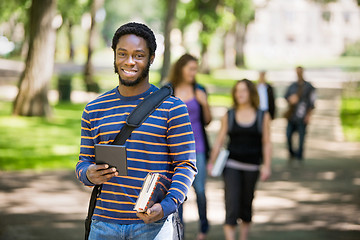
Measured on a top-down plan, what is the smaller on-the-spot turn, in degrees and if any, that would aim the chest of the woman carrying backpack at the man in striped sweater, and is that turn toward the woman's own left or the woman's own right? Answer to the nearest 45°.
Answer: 0° — they already face them

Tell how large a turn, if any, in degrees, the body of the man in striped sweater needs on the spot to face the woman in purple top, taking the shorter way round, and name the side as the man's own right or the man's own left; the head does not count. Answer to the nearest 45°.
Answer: approximately 180°

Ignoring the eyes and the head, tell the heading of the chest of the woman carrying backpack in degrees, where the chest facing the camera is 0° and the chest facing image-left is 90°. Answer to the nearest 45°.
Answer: approximately 0°

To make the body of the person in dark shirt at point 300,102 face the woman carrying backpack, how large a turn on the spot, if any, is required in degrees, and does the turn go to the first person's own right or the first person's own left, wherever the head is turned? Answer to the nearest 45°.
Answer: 0° — they already face them

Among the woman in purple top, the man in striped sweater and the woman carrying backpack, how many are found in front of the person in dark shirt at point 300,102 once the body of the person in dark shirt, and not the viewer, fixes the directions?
3

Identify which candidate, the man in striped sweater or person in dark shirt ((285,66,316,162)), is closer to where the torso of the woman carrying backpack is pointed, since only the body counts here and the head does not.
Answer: the man in striped sweater

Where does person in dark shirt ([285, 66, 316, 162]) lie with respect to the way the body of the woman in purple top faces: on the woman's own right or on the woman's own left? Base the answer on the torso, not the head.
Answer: on the woman's own left

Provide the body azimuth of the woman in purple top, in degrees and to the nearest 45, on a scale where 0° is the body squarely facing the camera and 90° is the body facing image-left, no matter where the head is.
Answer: approximately 315°

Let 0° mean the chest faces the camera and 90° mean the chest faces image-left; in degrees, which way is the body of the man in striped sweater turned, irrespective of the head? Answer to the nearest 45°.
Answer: approximately 0°

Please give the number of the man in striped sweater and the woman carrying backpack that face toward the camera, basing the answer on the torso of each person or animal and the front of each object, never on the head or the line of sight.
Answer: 2
